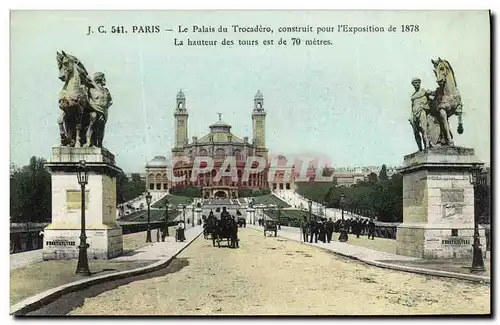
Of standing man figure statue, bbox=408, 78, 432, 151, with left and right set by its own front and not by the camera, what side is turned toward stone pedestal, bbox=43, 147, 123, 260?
right

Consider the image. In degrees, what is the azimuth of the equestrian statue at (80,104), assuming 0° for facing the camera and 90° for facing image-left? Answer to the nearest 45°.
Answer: approximately 45°

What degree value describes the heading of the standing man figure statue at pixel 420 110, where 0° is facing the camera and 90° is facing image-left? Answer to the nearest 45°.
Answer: approximately 0°
